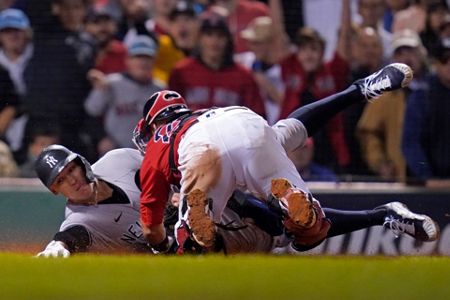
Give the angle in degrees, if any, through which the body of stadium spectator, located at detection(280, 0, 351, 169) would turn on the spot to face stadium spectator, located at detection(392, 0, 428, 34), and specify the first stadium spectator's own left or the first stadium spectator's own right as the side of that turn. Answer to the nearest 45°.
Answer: approximately 135° to the first stadium spectator's own left

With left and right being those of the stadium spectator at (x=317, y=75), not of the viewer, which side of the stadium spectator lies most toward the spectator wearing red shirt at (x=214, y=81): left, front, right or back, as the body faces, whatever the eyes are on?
right

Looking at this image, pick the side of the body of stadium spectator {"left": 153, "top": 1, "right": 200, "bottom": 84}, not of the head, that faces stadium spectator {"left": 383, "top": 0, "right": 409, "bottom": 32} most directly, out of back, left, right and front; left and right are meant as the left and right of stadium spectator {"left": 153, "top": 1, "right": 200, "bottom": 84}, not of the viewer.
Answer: left

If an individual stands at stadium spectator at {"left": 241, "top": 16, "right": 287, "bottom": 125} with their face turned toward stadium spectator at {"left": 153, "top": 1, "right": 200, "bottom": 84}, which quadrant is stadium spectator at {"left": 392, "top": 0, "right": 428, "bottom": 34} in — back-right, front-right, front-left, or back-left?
back-right

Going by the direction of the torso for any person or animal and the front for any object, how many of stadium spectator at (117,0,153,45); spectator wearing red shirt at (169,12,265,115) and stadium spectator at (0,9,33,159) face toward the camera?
3

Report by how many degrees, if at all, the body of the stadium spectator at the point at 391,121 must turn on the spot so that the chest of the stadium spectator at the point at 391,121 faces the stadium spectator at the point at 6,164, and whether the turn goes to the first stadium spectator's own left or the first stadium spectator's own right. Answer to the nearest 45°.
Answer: approximately 45° to the first stadium spectator's own right

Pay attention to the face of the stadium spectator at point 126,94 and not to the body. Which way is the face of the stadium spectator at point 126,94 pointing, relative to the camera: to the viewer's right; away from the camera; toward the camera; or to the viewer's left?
toward the camera

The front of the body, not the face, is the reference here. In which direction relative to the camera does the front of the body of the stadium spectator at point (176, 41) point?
toward the camera

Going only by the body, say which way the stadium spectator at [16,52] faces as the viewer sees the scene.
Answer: toward the camera

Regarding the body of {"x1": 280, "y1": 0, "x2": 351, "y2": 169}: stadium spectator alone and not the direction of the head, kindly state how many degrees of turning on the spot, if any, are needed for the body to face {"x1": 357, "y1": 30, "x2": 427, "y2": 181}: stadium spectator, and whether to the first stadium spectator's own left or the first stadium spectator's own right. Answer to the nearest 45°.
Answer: approximately 90° to the first stadium spectator's own left

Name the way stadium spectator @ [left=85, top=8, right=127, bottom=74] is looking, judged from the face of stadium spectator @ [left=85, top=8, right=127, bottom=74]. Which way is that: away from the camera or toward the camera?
toward the camera

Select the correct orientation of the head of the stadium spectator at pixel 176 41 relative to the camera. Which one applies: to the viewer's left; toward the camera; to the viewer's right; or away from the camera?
toward the camera

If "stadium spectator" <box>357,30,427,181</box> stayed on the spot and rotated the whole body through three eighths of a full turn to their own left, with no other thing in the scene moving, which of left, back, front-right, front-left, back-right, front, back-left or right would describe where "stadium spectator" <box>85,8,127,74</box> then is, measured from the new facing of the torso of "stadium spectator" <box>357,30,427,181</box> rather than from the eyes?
back

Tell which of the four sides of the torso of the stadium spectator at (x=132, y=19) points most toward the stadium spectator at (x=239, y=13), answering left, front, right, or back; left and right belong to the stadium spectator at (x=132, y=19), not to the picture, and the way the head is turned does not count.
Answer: left
